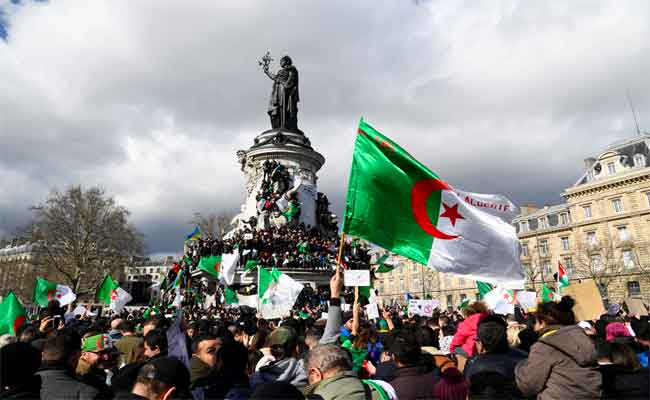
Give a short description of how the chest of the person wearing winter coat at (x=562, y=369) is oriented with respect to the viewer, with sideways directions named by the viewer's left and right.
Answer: facing away from the viewer and to the left of the viewer

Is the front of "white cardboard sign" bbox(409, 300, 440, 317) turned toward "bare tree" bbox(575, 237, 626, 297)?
no

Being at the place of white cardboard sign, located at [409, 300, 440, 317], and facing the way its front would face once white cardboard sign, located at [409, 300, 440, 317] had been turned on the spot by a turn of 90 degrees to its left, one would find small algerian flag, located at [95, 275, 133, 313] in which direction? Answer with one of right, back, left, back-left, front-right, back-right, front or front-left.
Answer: back

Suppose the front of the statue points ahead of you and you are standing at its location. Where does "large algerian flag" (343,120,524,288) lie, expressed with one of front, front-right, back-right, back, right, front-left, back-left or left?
front-left

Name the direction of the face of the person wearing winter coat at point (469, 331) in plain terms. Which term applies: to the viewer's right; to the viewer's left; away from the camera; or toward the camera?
away from the camera

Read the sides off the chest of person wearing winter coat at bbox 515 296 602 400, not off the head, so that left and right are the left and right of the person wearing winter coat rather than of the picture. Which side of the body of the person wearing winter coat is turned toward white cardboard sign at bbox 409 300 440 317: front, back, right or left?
front

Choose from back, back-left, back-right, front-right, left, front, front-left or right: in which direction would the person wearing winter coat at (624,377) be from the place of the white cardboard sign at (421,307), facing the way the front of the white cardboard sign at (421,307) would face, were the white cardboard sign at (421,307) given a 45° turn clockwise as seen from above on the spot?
front-left

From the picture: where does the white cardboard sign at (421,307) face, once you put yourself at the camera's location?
facing the viewer

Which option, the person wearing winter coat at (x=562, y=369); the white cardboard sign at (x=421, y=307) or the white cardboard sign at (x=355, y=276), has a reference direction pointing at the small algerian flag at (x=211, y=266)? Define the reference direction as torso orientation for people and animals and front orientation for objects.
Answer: the person wearing winter coat

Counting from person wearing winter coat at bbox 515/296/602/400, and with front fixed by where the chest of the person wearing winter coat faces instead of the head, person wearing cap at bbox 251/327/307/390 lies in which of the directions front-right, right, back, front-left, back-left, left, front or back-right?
front-left

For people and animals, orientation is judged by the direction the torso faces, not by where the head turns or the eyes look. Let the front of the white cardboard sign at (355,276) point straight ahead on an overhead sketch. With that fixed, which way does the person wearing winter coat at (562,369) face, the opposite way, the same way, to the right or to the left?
the opposite way

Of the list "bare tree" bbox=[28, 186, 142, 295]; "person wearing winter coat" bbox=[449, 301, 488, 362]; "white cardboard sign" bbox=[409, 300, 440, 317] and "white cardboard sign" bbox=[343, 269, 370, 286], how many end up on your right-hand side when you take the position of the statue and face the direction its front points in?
1

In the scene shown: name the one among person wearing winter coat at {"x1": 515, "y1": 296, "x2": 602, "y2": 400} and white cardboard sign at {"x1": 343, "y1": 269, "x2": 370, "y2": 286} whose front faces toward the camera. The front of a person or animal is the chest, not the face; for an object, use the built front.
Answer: the white cardboard sign

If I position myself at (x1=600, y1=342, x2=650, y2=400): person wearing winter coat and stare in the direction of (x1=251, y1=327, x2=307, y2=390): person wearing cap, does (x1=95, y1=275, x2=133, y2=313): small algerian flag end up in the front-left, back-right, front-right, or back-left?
front-right

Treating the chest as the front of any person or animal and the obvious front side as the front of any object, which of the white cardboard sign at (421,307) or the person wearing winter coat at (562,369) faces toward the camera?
the white cardboard sign

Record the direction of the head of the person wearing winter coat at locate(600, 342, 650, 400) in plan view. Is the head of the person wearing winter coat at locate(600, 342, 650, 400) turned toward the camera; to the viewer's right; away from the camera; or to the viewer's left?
away from the camera

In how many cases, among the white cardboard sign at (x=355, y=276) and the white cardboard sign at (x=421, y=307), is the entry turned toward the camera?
2

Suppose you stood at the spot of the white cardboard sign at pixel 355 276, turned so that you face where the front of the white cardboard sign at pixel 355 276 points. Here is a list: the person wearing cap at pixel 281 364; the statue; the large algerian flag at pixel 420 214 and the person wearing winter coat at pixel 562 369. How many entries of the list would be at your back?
1

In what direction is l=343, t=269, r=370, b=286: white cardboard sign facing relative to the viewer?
toward the camera

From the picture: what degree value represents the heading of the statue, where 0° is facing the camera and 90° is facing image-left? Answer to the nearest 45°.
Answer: approximately 45°

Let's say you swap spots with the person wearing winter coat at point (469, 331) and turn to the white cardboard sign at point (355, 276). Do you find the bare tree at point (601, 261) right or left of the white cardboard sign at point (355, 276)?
right

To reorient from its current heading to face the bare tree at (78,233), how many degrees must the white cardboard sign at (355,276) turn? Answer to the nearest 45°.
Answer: approximately 135° to its right
